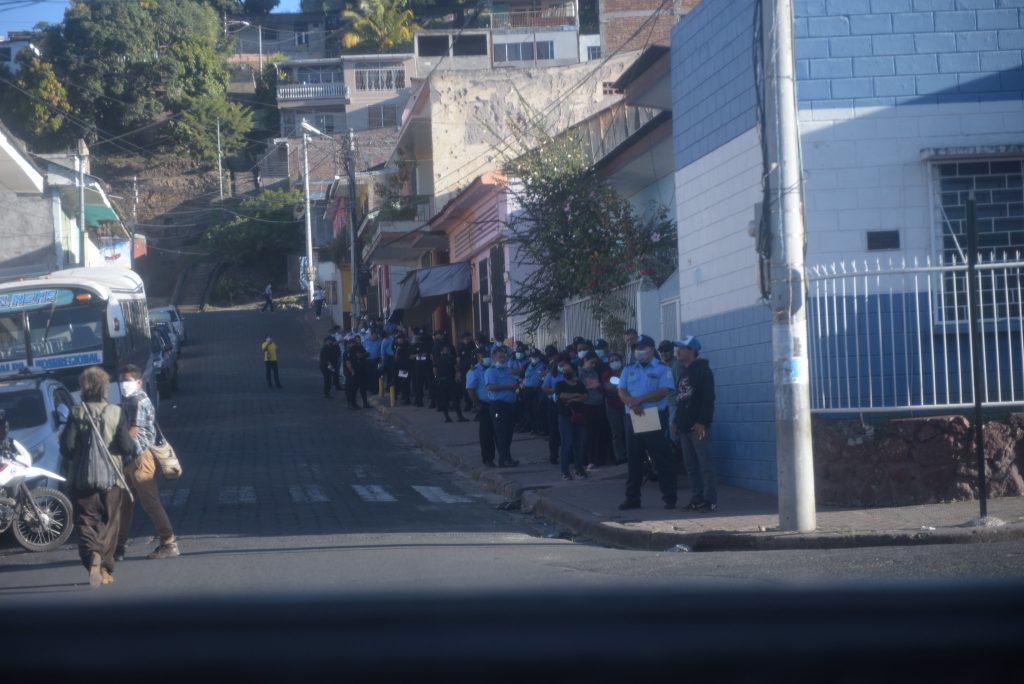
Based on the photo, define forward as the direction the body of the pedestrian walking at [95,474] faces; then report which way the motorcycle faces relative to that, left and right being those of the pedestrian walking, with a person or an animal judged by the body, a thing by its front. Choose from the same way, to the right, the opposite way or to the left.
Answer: to the right

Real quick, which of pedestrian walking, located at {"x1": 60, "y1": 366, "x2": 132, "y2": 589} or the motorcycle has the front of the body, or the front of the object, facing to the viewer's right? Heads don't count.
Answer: the motorcycle

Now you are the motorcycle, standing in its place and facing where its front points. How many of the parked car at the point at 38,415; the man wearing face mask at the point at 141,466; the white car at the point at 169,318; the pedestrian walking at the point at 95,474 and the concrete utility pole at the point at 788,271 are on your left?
2

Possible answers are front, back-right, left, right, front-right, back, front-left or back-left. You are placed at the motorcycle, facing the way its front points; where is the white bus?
left

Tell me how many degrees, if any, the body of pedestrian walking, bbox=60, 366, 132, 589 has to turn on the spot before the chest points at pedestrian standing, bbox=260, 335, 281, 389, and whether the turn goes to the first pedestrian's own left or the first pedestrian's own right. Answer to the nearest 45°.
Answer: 0° — they already face them

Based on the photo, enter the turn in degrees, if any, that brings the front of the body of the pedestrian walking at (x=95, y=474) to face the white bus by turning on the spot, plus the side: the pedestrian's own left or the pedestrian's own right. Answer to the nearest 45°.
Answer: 0° — they already face it

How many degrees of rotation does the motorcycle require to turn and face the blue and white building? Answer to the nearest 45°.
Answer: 0° — it already faces it

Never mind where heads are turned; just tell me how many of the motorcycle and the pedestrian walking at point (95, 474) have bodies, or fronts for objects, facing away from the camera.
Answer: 1

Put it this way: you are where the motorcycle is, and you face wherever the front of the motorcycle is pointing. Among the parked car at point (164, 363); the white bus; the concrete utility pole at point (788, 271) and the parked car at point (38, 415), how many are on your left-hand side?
3

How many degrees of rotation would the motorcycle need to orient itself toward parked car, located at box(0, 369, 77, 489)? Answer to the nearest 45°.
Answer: approximately 90° to its left

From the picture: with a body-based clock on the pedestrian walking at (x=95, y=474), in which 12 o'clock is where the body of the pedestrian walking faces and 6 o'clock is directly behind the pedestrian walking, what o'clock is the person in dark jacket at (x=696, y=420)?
The person in dark jacket is roughly at 3 o'clock from the pedestrian walking.

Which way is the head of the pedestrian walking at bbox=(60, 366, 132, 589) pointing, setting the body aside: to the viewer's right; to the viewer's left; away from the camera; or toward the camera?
away from the camera

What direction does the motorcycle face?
to the viewer's right

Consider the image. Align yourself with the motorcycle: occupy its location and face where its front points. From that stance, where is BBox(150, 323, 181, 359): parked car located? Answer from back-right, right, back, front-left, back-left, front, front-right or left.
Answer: left

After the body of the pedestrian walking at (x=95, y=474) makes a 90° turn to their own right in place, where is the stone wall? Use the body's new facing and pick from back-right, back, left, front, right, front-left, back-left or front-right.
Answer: front

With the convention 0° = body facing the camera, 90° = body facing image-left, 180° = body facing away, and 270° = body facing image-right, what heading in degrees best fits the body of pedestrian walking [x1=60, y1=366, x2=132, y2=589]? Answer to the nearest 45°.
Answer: approximately 180°

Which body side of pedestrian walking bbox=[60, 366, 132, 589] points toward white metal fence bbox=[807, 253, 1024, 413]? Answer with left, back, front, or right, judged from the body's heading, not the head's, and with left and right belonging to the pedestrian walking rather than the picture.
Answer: right
